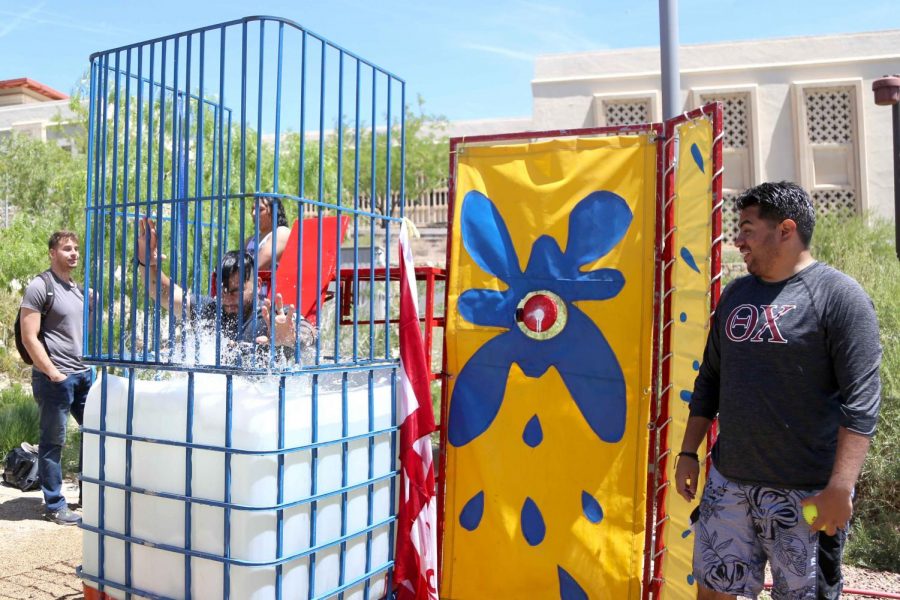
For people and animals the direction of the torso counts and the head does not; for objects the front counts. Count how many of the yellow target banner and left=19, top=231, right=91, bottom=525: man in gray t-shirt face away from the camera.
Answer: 0

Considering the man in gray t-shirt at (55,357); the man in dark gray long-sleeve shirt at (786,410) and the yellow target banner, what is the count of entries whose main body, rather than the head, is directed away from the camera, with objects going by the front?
0

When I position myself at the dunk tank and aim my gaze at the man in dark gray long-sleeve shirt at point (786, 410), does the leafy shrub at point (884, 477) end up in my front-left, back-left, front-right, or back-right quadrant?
front-left

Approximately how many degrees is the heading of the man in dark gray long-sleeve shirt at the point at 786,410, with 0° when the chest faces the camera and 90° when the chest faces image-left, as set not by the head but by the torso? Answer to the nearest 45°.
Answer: approximately 45°

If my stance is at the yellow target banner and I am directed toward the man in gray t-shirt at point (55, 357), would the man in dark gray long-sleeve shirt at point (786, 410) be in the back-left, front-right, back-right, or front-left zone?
back-left

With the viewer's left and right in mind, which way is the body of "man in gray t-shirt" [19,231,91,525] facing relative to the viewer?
facing the viewer and to the right of the viewer

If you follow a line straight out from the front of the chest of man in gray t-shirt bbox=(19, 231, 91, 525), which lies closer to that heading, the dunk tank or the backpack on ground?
the dunk tank

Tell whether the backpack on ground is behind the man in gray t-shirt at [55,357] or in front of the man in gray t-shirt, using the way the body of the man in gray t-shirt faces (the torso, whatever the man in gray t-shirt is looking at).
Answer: behind

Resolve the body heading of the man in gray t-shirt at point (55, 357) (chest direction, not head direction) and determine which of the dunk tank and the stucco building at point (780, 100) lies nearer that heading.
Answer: the dunk tank

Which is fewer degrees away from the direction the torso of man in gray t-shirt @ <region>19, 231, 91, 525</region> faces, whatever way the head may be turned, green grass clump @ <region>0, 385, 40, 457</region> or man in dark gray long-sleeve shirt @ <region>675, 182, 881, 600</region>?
the man in dark gray long-sleeve shirt

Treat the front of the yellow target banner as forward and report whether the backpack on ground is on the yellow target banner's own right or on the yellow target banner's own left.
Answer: on the yellow target banner's own right

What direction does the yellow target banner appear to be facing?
toward the camera

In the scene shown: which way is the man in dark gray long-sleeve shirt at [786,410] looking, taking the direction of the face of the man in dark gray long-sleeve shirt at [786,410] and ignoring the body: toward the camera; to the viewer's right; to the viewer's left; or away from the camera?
to the viewer's left

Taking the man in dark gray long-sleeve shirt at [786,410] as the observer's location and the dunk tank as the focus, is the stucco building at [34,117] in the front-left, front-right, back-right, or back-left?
front-right
